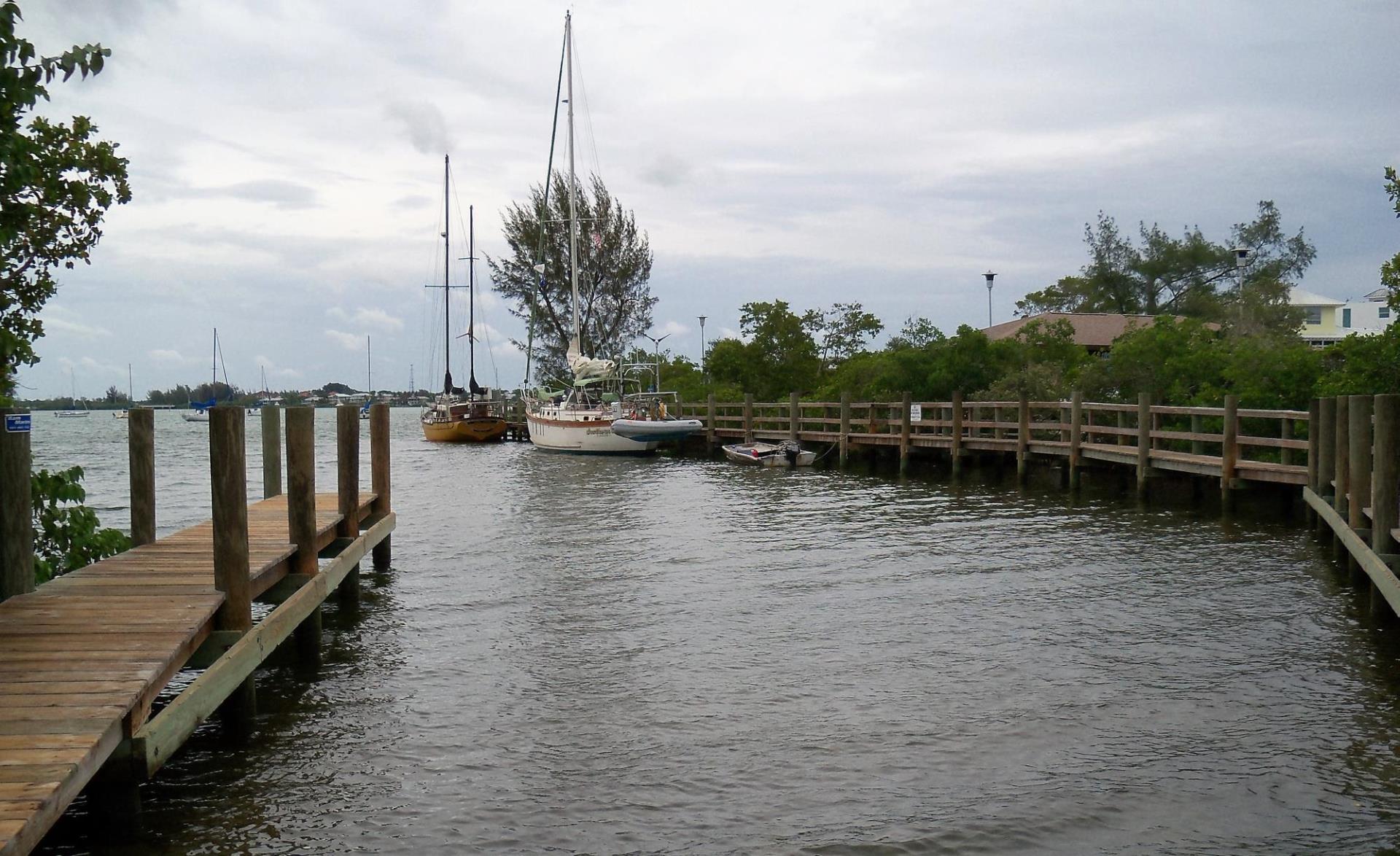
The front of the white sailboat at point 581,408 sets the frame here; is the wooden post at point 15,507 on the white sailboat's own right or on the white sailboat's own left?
on the white sailboat's own left

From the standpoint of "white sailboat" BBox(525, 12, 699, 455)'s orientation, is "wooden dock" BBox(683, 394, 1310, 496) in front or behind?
behind

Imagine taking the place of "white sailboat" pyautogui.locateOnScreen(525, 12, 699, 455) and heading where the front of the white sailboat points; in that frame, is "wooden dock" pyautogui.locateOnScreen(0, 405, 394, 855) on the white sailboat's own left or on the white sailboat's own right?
on the white sailboat's own left

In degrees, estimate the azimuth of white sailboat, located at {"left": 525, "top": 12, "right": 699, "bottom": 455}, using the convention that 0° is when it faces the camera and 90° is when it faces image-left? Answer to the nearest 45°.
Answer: approximately 135°

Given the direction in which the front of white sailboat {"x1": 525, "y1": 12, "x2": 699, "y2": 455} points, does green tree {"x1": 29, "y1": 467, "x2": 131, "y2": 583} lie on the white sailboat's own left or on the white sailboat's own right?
on the white sailboat's own left

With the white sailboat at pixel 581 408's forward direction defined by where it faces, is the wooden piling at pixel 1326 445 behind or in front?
behind

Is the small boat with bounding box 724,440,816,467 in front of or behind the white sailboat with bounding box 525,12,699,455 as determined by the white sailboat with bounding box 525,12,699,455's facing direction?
behind

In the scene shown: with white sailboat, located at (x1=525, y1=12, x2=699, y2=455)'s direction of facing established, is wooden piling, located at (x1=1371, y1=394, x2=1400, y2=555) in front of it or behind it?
behind

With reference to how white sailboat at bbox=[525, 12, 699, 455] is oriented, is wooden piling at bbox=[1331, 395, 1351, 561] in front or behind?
behind

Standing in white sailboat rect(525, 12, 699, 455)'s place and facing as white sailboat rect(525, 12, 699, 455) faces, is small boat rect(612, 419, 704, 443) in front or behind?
behind
